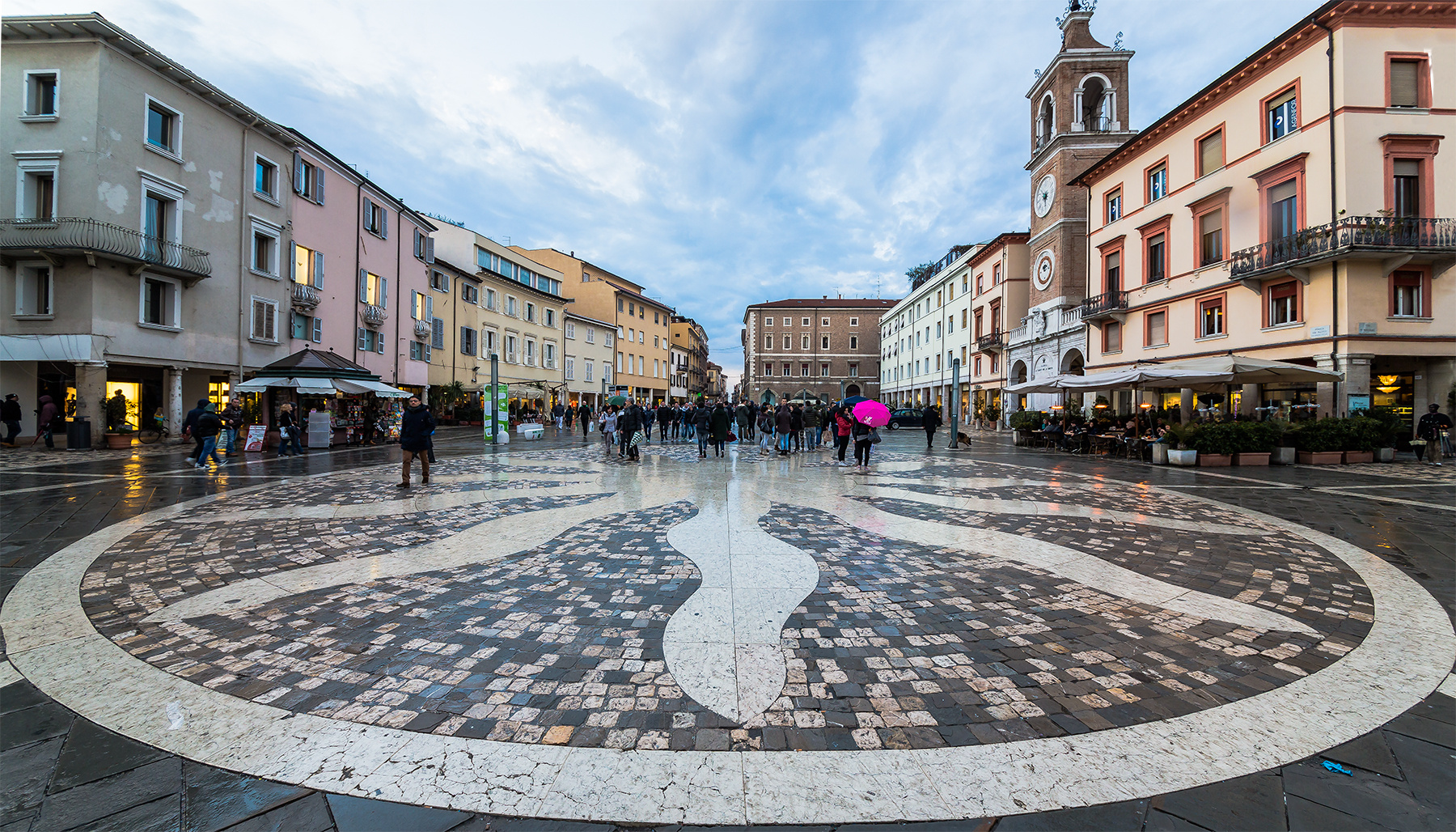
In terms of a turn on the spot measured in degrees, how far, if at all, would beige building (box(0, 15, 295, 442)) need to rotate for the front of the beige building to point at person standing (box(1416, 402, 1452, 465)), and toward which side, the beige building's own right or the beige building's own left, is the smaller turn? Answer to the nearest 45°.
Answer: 0° — it already faces them

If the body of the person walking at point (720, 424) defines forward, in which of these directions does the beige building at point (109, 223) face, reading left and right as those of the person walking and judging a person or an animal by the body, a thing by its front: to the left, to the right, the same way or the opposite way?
to the right

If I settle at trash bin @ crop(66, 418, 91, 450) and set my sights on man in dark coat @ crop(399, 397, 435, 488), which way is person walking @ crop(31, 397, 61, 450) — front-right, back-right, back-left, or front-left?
back-right

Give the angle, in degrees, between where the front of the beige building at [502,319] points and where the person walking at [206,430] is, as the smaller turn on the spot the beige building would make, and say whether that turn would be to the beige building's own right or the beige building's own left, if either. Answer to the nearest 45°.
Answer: approximately 45° to the beige building's own right

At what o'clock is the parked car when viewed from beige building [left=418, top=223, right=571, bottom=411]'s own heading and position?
The parked car is roughly at 11 o'clock from the beige building.

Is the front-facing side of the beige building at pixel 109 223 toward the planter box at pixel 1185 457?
yes

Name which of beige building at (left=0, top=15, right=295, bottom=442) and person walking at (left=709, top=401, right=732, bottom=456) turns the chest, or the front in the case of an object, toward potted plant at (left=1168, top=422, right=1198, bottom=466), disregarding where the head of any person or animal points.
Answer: the beige building

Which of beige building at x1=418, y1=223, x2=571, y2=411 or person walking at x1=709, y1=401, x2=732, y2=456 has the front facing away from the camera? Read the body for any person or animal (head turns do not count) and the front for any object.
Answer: the person walking

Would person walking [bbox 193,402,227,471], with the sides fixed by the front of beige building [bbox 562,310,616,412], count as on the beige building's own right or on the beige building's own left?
on the beige building's own right

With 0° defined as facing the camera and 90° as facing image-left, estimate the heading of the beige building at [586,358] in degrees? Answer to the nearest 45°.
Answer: approximately 315°

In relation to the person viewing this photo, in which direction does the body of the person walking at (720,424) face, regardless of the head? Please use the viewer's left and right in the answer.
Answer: facing away from the viewer

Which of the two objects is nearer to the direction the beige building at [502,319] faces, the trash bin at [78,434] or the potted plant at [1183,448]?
the potted plant
